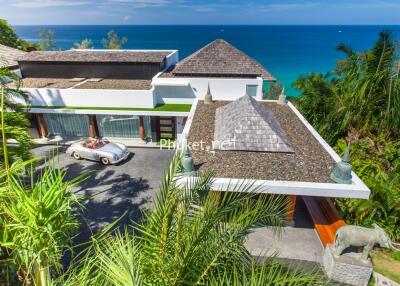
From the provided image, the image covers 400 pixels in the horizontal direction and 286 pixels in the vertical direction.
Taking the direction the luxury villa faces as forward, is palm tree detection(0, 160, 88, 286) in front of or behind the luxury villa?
in front

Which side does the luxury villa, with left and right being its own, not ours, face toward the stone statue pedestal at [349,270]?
front

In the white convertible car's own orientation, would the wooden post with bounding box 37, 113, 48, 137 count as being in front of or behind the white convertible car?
behind

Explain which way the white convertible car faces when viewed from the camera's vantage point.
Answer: facing the viewer and to the right of the viewer

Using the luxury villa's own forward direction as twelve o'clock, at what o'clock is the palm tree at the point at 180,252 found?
The palm tree is roughly at 12 o'clock from the luxury villa.

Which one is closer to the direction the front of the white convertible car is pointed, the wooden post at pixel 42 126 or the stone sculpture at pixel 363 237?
the stone sculpture

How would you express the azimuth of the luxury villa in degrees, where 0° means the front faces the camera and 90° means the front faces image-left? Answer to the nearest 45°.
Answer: approximately 0°
